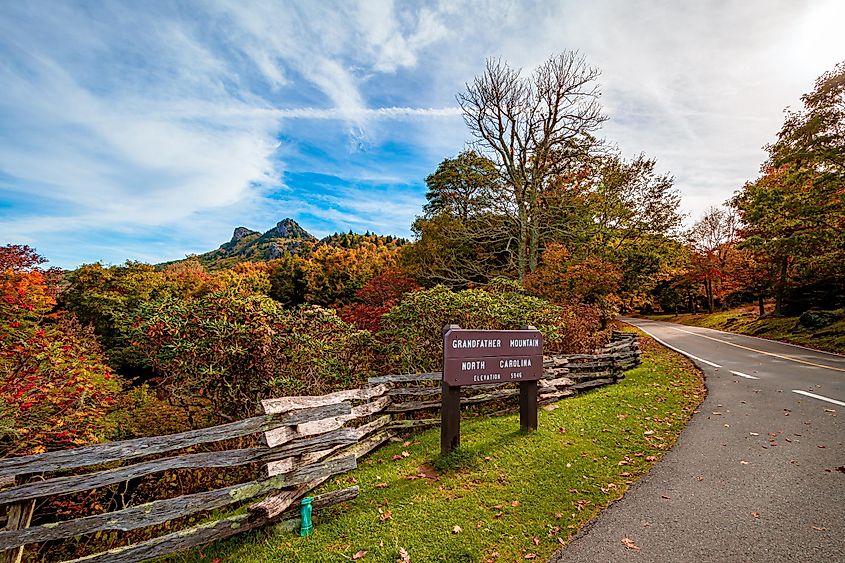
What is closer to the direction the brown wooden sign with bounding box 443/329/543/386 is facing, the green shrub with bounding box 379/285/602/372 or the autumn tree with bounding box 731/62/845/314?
the autumn tree

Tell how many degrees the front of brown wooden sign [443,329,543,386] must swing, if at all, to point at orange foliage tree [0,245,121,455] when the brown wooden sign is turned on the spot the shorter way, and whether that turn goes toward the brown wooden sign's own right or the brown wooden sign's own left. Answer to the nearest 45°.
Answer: approximately 135° to the brown wooden sign's own right

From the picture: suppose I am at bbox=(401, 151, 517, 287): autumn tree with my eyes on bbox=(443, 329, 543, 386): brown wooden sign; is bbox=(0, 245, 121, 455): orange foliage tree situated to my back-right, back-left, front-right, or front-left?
front-right

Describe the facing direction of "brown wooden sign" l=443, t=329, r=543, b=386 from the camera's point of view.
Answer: facing the viewer and to the right of the viewer

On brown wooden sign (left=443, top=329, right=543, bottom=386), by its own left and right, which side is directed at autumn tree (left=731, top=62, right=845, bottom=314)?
left

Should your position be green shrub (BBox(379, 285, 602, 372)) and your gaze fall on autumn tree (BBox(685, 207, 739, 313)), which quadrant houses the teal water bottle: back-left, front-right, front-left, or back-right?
back-right

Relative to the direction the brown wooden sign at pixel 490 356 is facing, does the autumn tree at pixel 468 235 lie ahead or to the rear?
to the rear

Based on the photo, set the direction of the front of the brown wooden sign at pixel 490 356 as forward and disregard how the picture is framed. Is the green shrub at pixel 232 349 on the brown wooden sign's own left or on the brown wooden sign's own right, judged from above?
on the brown wooden sign's own right

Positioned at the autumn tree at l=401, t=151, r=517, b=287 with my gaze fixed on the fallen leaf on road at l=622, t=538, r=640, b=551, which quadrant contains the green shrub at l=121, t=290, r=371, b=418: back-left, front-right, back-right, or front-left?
front-right

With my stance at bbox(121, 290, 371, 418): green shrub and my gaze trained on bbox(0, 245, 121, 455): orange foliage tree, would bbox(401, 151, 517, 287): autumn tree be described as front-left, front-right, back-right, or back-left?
back-right

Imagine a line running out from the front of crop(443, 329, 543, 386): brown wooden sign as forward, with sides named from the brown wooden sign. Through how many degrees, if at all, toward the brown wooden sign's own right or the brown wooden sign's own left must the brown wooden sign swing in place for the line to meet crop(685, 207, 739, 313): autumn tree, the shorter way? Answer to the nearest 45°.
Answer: approximately 90° to the brown wooden sign's own left
